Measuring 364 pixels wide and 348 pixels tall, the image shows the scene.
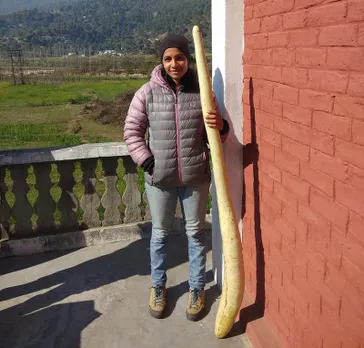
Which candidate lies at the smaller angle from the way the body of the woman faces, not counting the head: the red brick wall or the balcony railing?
the red brick wall

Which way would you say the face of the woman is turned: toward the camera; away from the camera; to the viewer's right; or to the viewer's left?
toward the camera

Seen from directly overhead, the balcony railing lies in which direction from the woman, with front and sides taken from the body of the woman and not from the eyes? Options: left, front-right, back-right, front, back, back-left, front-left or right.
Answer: back-right

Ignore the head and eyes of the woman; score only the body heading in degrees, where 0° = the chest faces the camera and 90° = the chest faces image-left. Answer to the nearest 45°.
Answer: approximately 0°
